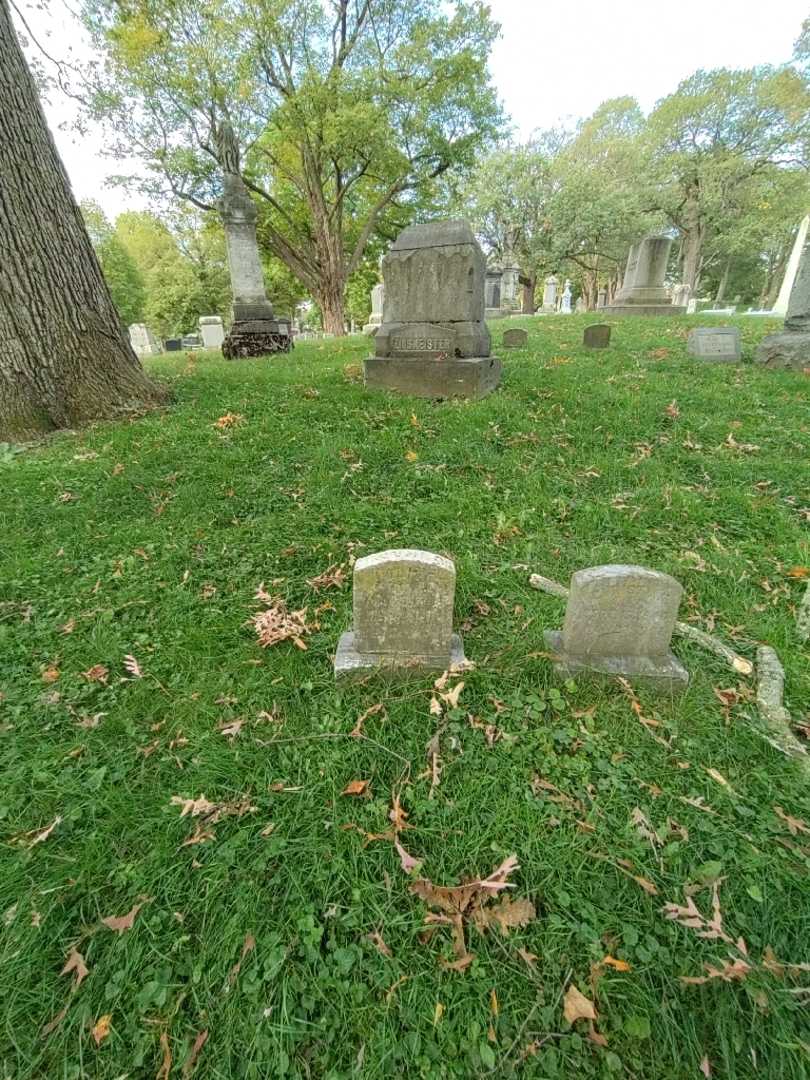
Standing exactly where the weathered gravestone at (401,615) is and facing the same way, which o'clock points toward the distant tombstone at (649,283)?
The distant tombstone is roughly at 7 o'clock from the weathered gravestone.

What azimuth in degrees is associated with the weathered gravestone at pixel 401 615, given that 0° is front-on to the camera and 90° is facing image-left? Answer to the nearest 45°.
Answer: approximately 0°

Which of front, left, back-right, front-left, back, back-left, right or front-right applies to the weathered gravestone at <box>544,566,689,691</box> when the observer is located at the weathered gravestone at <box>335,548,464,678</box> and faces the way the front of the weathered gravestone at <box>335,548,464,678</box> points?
left

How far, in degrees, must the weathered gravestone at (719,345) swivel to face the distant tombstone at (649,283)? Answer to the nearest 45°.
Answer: approximately 180°

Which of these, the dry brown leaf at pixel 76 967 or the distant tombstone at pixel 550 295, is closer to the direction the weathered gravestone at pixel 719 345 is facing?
the dry brown leaf

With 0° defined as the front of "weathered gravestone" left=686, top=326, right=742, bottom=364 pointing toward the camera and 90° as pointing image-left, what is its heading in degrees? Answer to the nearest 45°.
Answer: approximately 0°

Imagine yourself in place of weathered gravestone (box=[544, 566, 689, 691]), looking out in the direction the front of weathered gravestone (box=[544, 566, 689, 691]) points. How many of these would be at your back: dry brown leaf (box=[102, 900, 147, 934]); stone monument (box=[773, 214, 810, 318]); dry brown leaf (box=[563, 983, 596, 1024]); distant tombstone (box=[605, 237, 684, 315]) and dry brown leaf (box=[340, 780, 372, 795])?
2

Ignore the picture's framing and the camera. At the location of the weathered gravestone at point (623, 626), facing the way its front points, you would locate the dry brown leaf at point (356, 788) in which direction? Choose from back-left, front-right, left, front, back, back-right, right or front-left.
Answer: front-right

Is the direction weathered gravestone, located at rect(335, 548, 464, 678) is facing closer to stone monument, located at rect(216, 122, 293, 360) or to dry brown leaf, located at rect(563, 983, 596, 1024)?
the dry brown leaf

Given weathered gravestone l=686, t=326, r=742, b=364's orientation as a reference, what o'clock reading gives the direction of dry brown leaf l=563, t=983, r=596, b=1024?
The dry brown leaf is roughly at 12 o'clock from the weathered gravestone.

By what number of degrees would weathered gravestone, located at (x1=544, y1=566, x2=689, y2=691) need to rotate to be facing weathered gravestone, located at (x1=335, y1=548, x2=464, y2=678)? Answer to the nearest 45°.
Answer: approximately 45° to its right

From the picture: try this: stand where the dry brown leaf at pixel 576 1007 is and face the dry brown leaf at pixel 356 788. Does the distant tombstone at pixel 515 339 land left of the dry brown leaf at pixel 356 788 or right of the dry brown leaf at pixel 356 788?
right

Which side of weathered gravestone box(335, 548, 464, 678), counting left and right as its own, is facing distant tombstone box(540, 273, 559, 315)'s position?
back
